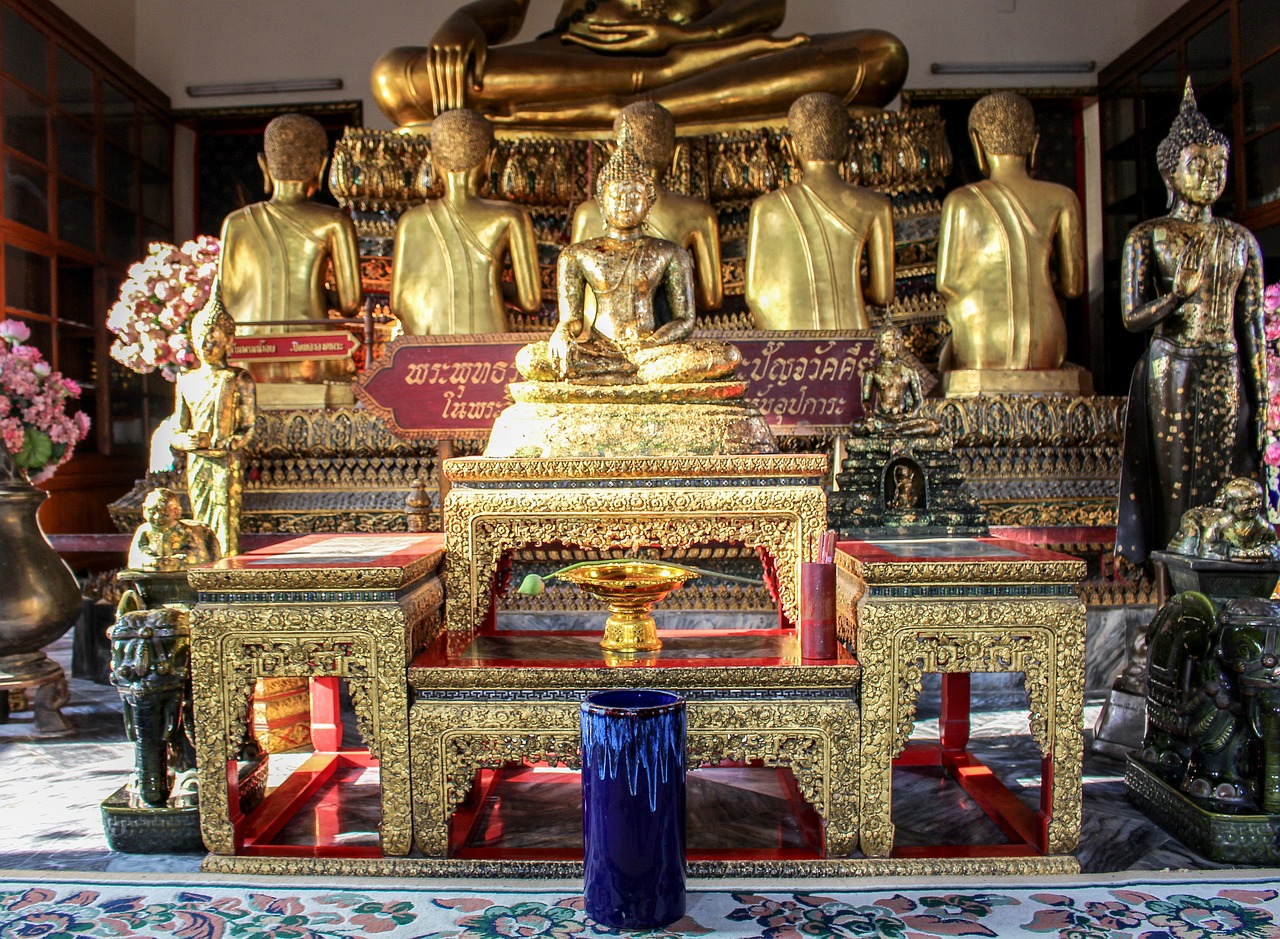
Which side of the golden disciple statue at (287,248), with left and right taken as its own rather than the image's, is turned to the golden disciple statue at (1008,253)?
right

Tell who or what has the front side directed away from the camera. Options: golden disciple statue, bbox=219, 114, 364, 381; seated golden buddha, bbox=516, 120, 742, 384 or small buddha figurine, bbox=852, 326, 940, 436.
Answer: the golden disciple statue

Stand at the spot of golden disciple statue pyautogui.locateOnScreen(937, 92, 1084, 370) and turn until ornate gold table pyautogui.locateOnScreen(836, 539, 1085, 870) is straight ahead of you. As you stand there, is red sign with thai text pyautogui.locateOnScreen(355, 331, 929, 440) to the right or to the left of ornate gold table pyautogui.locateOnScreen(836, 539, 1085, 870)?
right

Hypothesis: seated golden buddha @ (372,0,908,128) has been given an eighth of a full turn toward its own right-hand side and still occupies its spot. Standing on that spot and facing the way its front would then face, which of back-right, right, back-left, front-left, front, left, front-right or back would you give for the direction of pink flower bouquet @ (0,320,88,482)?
front

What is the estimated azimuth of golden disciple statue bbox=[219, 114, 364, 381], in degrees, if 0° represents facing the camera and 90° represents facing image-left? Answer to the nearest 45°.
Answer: approximately 180°

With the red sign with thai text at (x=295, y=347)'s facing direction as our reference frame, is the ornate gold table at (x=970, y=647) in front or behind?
in front

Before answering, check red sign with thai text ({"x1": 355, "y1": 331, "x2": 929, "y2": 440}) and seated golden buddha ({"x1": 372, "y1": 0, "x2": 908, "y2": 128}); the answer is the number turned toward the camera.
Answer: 2

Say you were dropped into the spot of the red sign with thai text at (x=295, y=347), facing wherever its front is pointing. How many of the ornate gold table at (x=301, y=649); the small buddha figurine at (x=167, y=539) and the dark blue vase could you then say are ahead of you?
3

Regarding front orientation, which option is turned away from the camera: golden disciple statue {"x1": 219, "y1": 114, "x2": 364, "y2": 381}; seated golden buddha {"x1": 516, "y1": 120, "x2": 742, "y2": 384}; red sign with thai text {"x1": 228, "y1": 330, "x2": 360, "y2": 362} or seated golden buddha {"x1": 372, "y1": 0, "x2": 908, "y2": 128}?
the golden disciple statue

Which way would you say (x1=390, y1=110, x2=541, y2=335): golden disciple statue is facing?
away from the camera

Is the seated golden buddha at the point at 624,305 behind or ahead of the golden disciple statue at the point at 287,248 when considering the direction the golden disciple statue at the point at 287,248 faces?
behind

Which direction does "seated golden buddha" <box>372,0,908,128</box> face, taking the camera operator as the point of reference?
facing the viewer

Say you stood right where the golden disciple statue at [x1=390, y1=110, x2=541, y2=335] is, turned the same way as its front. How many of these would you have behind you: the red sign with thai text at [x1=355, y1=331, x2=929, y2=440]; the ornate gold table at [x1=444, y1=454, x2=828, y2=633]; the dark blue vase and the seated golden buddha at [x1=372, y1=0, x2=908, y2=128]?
3

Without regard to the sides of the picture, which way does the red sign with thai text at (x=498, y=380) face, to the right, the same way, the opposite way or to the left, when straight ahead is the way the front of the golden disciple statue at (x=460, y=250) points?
the opposite way

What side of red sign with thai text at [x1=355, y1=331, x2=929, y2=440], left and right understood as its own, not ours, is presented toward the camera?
front

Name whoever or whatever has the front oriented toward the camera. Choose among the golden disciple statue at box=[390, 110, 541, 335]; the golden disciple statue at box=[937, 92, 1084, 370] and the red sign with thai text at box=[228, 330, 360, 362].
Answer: the red sign with thai text

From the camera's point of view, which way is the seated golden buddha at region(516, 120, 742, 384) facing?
toward the camera

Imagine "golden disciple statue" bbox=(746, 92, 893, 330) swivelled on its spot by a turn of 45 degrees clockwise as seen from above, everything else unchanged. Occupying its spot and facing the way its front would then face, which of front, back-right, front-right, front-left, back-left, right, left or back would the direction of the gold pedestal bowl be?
back-right

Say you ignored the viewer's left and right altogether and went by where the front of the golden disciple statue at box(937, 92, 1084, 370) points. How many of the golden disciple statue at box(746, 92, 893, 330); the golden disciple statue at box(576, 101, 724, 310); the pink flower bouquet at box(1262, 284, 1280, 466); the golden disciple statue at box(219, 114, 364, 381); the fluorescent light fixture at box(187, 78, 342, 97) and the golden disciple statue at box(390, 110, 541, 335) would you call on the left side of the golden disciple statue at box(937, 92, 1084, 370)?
5

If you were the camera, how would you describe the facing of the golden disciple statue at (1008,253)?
facing away from the viewer

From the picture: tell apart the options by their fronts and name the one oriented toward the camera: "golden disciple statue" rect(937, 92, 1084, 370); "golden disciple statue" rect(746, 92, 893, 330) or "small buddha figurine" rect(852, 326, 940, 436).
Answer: the small buddha figurine

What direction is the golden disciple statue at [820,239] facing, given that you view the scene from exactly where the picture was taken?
facing away from the viewer
